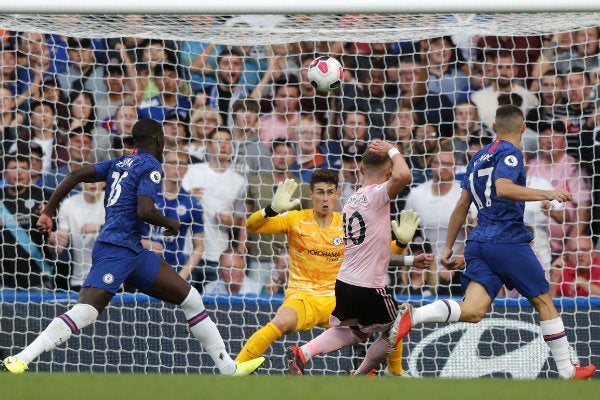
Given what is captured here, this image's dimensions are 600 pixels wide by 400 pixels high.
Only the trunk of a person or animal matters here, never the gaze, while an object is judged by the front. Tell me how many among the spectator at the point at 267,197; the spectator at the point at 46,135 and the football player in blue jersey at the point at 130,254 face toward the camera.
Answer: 2

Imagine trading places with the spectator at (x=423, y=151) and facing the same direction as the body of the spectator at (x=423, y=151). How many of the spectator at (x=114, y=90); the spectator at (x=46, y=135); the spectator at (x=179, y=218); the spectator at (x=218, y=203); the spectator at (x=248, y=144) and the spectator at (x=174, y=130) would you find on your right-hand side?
6

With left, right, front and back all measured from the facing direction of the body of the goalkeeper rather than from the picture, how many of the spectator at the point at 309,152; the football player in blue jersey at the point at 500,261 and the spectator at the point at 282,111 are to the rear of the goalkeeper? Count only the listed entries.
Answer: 2

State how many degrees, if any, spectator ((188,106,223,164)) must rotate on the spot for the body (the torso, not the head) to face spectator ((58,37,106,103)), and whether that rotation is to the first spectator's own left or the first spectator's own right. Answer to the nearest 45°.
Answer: approximately 90° to the first spectator's own right

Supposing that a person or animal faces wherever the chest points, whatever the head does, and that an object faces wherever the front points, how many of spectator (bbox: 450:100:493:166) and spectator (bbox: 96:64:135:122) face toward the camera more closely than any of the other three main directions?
2

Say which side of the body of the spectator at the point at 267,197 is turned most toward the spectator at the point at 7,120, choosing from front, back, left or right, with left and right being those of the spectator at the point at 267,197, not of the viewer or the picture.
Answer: right

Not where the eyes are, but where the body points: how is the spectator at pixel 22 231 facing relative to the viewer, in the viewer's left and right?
facing the viewer

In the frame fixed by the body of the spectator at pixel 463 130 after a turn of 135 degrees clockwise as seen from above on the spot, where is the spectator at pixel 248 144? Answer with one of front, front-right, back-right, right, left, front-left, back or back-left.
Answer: front-left

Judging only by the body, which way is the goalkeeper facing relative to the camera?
toward the camera

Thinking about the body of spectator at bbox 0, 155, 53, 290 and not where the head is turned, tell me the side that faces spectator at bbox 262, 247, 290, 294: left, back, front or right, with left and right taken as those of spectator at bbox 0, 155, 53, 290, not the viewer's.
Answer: left

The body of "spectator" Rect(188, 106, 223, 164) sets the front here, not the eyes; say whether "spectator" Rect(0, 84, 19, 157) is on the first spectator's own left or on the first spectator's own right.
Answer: on the first spectator's own right

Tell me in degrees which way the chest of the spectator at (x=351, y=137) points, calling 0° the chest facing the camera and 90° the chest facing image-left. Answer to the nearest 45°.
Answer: approximately 0°
